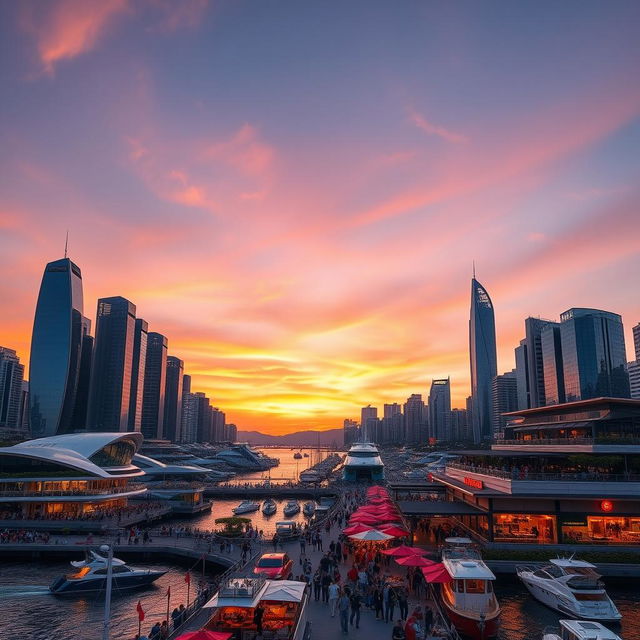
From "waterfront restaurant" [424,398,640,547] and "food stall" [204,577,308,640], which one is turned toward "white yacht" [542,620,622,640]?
the waterfront restaurant

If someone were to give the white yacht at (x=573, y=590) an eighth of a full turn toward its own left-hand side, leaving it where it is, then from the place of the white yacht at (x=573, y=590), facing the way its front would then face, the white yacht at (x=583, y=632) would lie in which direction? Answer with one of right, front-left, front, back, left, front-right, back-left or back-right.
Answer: left

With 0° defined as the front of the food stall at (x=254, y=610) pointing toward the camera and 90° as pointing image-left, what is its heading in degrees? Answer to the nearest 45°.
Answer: approximately 0°
